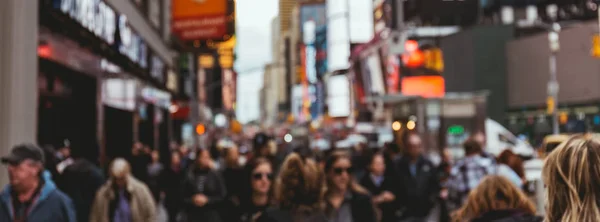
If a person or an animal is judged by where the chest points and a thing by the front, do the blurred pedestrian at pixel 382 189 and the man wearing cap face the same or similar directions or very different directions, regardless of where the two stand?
same or similar directions

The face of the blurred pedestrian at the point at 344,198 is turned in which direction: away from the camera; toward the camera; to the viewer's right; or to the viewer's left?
toward the camera

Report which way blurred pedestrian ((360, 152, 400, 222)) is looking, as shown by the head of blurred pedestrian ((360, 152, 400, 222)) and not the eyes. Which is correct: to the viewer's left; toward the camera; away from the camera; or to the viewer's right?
toward the camera

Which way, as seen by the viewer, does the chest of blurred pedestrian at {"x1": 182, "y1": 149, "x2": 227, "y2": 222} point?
toward the camera

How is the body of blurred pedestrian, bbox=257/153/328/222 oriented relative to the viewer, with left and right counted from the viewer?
facing away from the viewer

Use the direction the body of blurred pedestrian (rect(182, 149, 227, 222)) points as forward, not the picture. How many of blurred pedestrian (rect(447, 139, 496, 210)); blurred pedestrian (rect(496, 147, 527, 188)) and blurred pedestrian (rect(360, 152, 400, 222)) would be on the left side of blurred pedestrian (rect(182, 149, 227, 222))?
3

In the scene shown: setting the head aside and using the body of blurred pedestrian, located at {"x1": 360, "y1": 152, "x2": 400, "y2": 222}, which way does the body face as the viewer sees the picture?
toward the camera

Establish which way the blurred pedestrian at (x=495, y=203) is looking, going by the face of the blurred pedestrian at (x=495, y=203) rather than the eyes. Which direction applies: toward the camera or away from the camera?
away from the camera

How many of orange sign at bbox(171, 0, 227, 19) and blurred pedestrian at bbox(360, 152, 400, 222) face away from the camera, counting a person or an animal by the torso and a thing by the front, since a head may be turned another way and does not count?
0

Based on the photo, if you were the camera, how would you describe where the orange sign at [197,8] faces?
facing the viewer

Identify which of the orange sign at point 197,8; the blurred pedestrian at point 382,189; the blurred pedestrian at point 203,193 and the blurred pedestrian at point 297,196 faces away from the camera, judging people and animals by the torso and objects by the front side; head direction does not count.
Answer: the blurred pedestrian at point 297,196

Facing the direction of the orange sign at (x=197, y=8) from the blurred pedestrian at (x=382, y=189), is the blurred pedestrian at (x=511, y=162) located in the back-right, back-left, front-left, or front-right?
back-right

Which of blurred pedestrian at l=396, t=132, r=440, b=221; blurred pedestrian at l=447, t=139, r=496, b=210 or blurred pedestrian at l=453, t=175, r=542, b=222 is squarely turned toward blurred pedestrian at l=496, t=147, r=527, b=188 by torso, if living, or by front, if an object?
blurred pedestrian at l=453, t=175, r=542, b=222

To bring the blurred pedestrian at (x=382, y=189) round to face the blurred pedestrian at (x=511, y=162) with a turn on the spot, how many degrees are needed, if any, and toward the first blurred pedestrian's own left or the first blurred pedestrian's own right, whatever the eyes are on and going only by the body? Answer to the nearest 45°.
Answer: approximately 90° to the first blurred pedestrian's own left
